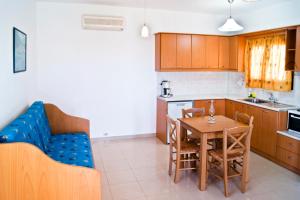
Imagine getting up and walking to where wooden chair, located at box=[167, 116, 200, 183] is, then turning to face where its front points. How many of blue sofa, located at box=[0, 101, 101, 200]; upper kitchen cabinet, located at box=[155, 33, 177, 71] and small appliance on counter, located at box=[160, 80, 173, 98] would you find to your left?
2

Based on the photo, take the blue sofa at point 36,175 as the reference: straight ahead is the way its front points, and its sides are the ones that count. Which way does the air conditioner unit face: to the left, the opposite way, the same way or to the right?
to the right

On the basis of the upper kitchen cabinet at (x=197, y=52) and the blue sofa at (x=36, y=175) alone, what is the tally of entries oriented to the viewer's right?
1

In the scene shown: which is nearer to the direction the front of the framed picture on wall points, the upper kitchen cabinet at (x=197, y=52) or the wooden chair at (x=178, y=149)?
the wooden chair

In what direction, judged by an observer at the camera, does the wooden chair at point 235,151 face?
facing away from the viewer and to the left of the viewer

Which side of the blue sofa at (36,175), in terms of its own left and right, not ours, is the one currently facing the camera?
right

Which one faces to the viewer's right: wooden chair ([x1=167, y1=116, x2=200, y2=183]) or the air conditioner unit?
the wooden chair

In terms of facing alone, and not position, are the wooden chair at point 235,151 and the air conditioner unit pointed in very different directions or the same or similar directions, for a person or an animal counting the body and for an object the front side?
very different directions

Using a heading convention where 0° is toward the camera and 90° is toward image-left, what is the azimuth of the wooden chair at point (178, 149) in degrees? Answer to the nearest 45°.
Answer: approximately 270°
